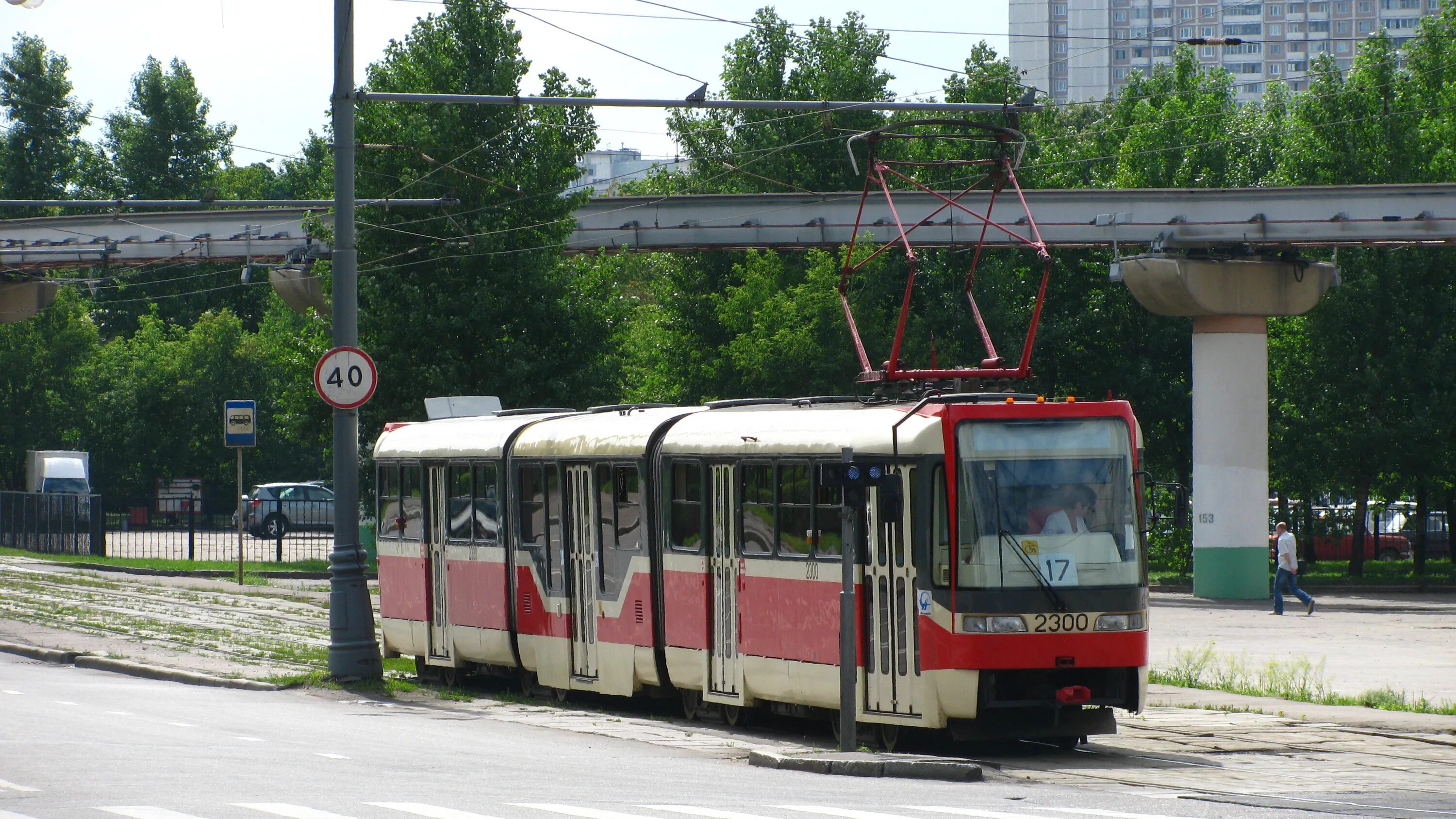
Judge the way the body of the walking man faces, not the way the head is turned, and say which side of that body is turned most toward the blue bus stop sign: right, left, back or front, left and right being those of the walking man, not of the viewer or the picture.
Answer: front

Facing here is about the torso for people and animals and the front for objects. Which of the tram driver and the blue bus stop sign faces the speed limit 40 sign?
the blue bus stop sign

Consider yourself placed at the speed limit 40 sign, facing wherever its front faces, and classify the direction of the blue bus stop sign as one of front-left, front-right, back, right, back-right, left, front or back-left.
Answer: back

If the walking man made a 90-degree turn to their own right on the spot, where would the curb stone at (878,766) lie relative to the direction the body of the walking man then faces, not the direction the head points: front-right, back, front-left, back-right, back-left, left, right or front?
back

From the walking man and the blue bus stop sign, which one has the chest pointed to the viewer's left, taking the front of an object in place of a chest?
the walking man

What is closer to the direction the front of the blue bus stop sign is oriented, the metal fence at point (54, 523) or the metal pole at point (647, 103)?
the metal pole

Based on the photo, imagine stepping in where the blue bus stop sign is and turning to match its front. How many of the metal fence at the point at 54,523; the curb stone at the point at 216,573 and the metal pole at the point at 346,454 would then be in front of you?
1

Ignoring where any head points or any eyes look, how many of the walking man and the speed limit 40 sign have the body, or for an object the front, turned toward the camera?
1

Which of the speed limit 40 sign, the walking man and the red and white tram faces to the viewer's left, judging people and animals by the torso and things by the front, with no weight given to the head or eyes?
the walking man

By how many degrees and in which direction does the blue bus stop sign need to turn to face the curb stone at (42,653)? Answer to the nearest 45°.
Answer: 0° — it already faces it

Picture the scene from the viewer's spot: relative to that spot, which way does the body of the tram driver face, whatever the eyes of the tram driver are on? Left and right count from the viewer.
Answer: facing the viewer and to the right of the viewer

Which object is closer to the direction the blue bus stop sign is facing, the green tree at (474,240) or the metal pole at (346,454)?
the metal pole

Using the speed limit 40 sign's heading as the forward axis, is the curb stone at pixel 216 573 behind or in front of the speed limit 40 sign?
behind

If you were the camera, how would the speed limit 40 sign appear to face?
facing the viewer
